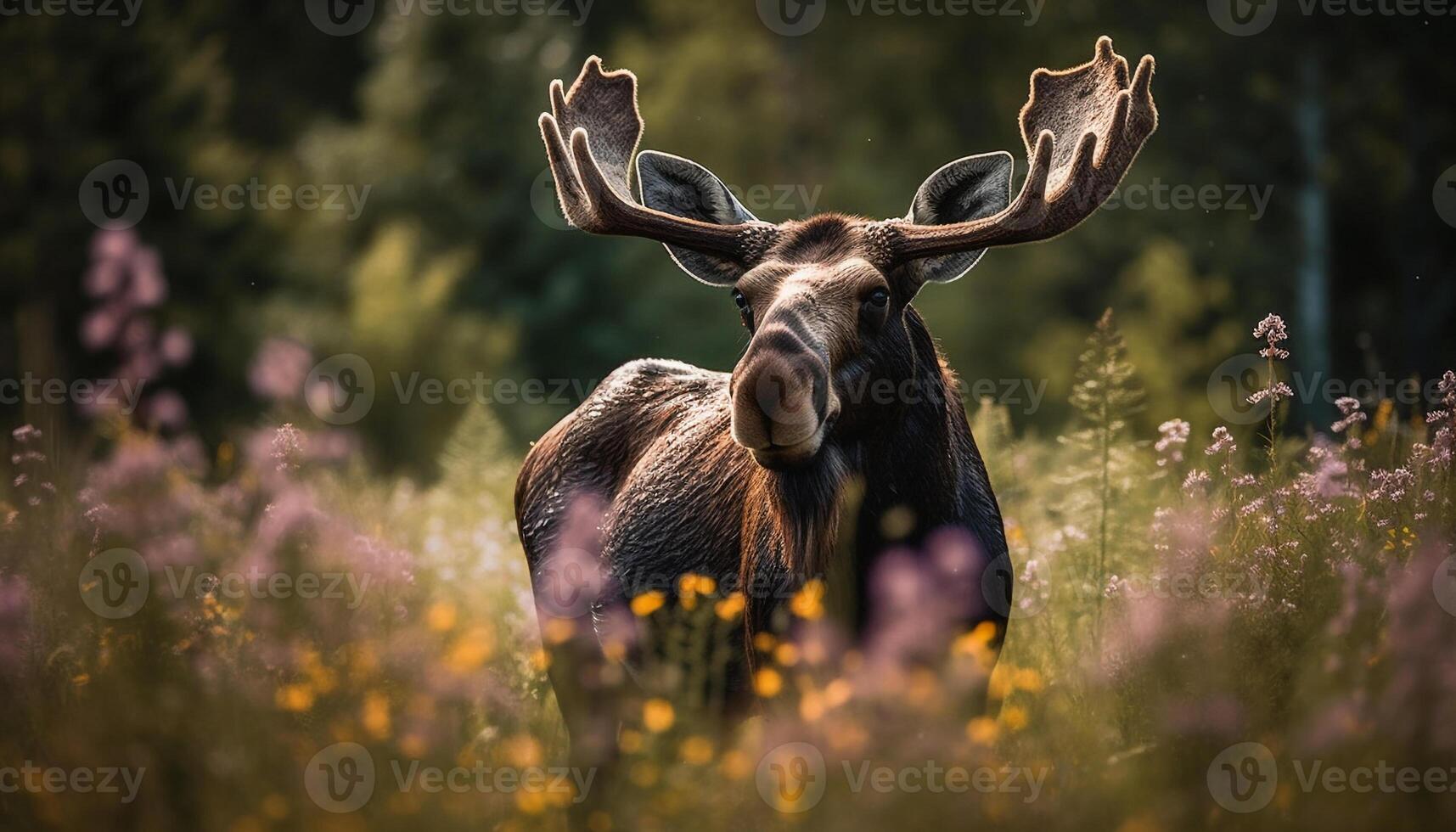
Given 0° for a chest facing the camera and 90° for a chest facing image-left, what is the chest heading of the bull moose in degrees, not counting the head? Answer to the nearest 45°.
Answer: approximately 315°
